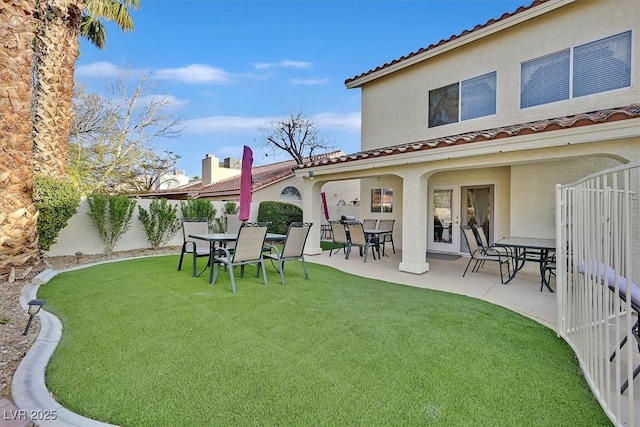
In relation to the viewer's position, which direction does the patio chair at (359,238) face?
facing away from the viewer and to the right of the viewer

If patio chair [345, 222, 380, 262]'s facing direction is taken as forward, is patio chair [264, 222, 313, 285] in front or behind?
behind

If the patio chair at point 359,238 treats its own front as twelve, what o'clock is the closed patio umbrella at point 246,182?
The closed patio umbrella is roughly at 6 o'clock from the patio chair.

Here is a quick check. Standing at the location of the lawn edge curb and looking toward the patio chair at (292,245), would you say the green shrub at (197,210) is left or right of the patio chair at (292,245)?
left

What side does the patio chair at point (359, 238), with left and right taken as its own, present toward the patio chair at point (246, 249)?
back

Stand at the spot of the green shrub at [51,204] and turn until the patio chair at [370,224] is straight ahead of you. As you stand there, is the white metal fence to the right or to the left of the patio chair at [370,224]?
right

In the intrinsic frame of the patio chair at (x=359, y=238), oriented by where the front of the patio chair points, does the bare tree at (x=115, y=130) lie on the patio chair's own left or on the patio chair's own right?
on the patio chair's own left

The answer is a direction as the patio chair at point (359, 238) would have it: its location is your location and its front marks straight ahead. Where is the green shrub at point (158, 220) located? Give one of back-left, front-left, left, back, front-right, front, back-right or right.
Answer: back-left

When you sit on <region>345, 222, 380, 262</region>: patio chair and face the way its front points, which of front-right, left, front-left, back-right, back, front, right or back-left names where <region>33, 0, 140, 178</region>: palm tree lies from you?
back-left

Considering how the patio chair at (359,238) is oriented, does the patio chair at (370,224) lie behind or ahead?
ahead

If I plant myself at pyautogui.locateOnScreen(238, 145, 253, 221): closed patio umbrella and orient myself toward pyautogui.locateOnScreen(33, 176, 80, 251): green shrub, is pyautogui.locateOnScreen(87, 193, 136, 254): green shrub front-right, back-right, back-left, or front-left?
front-right

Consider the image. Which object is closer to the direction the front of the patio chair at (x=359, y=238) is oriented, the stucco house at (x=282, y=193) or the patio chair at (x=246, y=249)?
the stucco house

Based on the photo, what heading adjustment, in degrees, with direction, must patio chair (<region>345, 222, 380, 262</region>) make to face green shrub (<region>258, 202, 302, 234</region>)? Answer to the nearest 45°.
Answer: approximately 90° to its left
